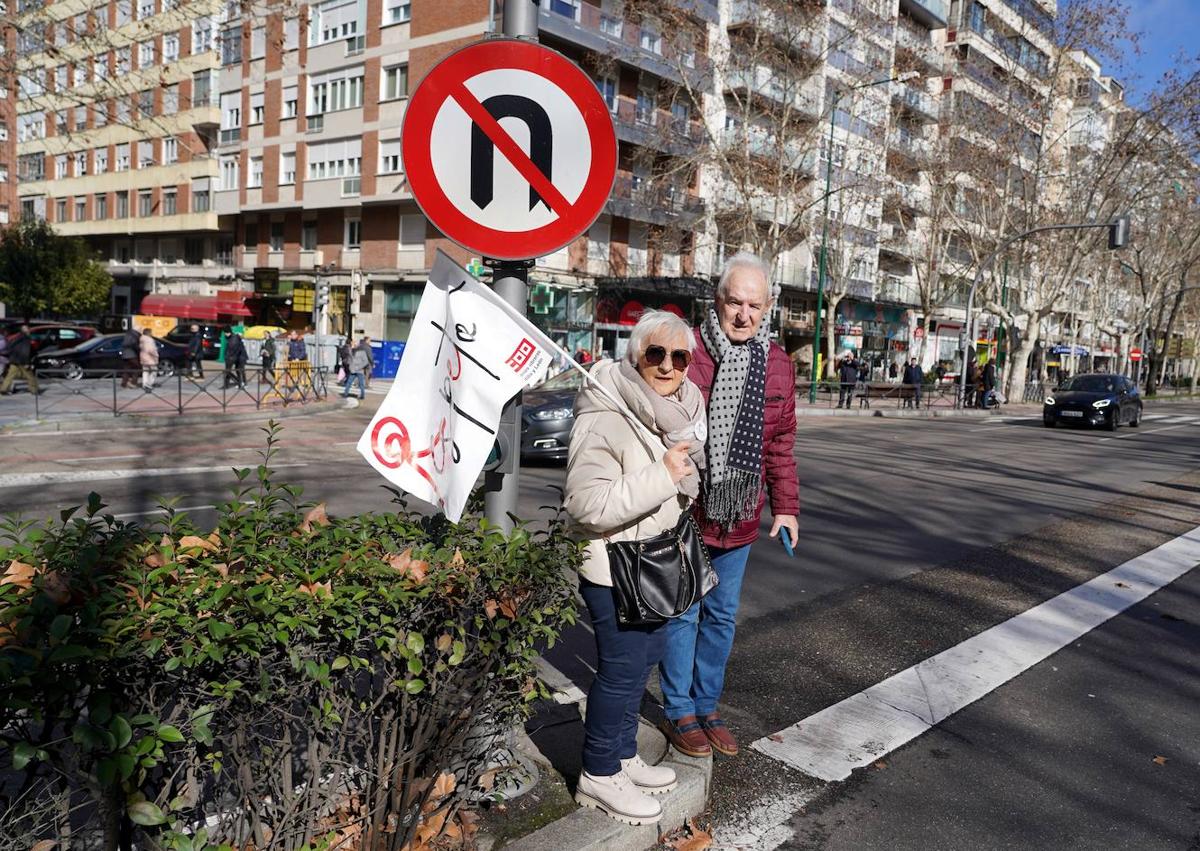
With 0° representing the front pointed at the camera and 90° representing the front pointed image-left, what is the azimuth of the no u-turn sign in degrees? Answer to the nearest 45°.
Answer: approximately 0°

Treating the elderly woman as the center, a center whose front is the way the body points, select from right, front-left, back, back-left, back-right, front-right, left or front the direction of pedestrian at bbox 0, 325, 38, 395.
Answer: back

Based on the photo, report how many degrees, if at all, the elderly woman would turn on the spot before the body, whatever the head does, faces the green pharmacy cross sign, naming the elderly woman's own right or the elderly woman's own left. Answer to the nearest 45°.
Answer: approximately 135° to the elderly woman's own left

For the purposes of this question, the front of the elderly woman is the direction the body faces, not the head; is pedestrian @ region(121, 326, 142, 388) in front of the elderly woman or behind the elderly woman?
behind

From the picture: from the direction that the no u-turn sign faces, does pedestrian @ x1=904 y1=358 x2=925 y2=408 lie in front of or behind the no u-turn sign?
behind
